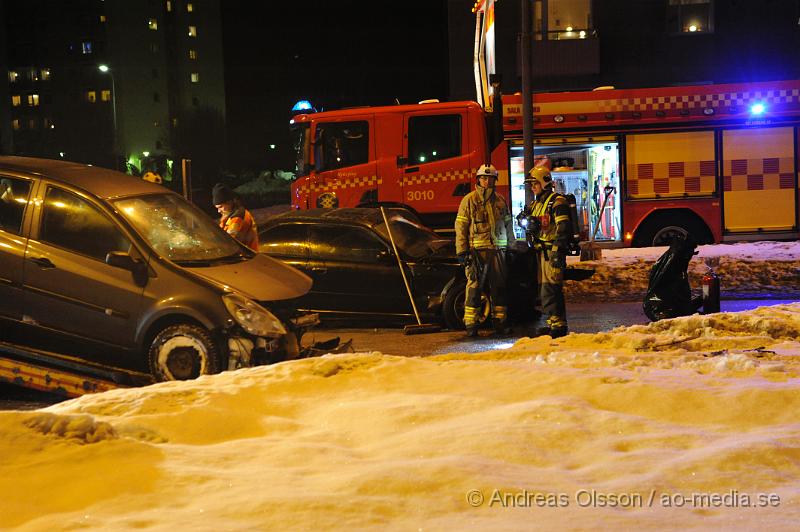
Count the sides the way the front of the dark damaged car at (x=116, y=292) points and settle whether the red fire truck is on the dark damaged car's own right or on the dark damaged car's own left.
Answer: on the dark damaged car's own left

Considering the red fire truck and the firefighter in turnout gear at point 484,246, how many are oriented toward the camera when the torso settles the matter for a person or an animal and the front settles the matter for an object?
1

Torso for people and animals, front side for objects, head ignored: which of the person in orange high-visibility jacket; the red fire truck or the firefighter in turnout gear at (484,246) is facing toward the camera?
the firefighter in turnout gear

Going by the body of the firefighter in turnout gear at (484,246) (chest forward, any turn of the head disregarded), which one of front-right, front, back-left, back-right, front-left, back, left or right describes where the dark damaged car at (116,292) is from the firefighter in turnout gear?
front-right

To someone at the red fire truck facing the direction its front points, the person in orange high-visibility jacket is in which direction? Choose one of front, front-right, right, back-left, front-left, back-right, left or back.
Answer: front-left

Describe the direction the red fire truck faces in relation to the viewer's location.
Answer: facing to the left of the viewer

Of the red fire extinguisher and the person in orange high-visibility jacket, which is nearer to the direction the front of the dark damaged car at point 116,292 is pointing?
the red fire extinguisher

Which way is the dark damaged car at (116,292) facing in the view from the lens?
facing the viewer and to the right of the viewer

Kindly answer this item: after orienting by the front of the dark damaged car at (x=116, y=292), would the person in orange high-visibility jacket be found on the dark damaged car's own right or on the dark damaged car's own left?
on the dark damaged car's own left

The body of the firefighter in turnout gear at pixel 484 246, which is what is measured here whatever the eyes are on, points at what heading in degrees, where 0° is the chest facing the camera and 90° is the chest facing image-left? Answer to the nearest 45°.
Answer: approximately 0°

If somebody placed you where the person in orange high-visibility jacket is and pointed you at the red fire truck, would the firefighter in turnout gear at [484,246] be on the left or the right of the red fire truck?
right

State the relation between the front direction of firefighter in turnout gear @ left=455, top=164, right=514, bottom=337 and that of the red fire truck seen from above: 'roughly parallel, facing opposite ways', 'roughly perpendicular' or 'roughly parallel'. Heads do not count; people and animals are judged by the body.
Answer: roughly perpendicular
